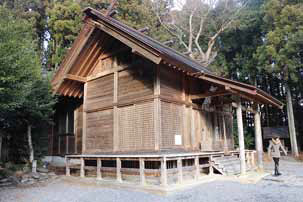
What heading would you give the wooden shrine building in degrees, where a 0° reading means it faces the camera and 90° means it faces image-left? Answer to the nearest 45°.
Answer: approximately 315°

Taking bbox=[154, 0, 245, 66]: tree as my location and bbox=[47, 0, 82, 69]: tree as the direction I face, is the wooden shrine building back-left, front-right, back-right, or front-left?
front-left

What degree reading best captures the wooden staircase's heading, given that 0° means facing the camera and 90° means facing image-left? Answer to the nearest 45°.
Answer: approximately 315°

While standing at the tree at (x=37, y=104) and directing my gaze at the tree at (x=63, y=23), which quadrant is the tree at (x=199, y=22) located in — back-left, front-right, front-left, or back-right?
front-right

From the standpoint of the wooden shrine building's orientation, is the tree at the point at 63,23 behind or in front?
behind

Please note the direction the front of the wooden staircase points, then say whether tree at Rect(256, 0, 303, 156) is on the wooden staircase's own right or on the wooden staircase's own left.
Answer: on the wooden staircase's own left

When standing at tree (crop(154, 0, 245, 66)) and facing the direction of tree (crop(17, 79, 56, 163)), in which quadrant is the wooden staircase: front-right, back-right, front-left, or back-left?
front-left

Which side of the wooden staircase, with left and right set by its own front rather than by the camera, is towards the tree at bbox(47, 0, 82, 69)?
back

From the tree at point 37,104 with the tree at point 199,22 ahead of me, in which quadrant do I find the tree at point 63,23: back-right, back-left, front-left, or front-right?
front-left

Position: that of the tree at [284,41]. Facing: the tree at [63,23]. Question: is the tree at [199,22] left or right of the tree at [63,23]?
right
